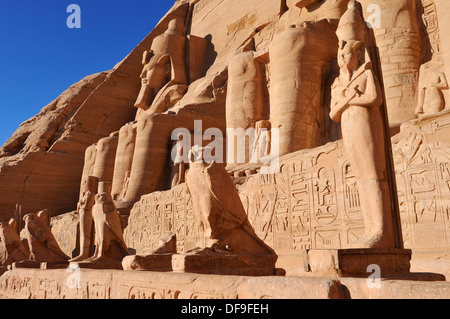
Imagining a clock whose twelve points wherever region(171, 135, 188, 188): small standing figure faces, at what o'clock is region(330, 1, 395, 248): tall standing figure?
region(330, 1, 395, 248): tall standing figure is roughly at 10 o'clock from region(171, 135, 188, 188): small standing figure.

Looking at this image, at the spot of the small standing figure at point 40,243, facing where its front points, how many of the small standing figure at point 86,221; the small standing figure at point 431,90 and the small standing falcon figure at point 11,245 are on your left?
2

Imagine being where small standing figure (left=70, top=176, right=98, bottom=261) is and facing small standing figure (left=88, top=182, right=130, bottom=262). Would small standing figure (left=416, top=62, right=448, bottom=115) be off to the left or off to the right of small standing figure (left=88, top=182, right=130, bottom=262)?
left

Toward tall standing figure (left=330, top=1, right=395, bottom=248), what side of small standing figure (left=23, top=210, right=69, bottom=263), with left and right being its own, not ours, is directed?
left

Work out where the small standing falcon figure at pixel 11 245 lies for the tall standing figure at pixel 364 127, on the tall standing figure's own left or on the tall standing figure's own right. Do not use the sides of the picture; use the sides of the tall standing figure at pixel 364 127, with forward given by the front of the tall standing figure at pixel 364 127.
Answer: on the tall standing figure's own right

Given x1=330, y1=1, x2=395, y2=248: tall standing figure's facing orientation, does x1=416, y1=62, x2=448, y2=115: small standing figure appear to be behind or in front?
behind

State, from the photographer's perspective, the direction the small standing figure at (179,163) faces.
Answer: facing the viewer and to the left of the viewer
